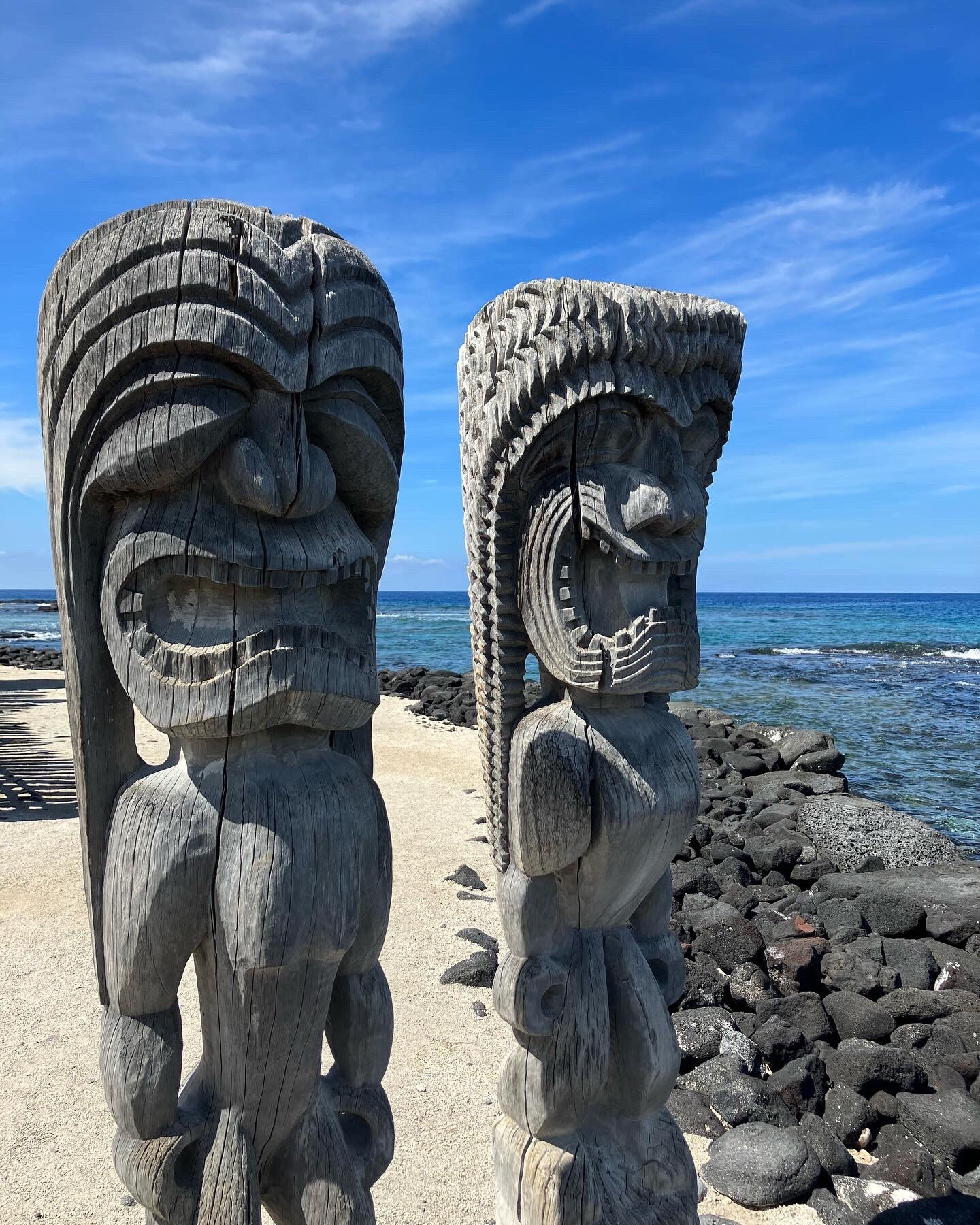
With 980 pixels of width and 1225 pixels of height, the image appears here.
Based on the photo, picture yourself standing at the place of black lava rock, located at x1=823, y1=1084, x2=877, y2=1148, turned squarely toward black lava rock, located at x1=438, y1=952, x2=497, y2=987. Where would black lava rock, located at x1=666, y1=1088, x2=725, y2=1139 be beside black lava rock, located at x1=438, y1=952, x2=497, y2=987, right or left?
left

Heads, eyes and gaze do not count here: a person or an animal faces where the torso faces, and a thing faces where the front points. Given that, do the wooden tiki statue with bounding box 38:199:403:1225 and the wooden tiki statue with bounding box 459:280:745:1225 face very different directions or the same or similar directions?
same or similar directions

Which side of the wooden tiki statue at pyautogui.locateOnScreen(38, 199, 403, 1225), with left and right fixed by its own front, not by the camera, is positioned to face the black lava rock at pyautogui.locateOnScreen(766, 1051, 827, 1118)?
left

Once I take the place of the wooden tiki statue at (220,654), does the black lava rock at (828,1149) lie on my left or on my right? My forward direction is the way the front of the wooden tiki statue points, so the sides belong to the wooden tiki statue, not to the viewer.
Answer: on my left

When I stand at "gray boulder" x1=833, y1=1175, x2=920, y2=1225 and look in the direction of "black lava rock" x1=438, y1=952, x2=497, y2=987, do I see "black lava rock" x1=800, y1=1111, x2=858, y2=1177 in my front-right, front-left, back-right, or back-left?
front-right

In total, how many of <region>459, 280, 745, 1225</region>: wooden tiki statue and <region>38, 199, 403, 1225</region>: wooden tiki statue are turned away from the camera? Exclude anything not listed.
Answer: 0

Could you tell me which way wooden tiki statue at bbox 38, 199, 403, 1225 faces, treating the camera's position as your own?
facing the viewer and to the right of the viewer

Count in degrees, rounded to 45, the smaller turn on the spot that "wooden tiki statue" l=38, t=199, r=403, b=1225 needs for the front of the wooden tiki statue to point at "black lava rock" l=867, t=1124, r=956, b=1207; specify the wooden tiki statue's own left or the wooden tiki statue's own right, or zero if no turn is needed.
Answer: approximately 45° to the wooden tiki statue's own left

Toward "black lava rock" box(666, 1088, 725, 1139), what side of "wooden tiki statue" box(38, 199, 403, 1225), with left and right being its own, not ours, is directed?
left

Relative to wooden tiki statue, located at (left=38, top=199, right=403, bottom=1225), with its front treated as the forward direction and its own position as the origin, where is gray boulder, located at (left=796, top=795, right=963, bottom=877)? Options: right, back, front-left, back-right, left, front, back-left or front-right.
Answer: left

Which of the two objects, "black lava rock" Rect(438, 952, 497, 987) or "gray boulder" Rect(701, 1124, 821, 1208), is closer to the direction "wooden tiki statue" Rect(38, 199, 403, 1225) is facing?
the gray boulder

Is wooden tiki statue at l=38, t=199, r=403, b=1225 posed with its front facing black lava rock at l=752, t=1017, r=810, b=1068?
no

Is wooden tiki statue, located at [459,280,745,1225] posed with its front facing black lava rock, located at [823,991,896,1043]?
no

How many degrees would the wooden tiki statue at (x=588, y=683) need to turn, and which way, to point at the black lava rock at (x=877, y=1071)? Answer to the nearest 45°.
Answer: approximately 90° to its left

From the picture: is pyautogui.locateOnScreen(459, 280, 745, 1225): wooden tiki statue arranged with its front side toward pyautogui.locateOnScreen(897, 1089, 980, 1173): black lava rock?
no
